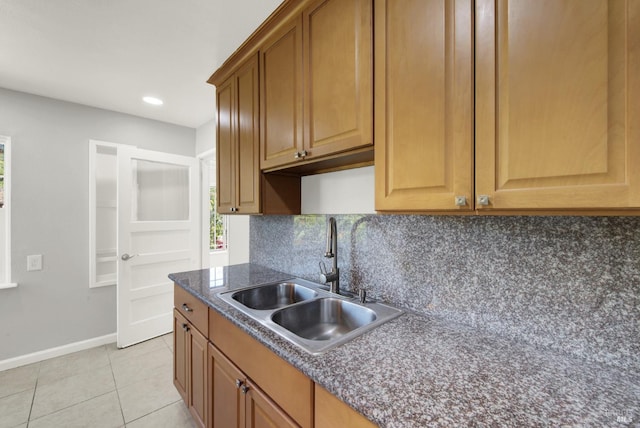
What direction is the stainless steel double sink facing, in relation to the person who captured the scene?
facing the viewer and to the left of the viewer

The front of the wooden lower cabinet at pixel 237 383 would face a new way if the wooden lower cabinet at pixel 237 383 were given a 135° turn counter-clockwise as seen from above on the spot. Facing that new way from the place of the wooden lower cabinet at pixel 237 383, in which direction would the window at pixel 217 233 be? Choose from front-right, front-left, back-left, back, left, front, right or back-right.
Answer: left

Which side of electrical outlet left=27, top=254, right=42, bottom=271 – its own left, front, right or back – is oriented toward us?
front

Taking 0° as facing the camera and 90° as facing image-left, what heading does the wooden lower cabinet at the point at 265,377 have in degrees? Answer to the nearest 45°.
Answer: approximately 45°

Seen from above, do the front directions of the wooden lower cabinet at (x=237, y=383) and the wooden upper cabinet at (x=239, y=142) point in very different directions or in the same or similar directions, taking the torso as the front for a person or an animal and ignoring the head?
same or similar directions

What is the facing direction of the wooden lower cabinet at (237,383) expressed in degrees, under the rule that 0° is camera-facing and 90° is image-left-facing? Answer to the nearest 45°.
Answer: approximately 45°

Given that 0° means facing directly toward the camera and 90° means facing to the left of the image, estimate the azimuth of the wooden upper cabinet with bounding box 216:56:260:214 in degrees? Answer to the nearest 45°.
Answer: approximately 45°

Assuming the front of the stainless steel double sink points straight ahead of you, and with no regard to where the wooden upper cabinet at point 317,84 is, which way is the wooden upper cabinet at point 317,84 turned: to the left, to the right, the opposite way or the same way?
the same way
